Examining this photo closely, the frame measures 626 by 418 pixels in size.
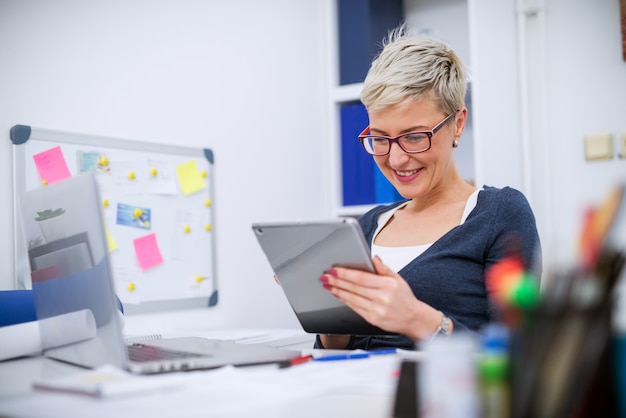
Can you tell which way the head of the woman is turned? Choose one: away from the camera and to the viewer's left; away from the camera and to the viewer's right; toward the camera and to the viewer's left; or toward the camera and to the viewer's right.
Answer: toward the camera and to the viewer's left

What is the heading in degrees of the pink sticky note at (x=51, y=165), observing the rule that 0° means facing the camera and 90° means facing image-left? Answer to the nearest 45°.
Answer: approximately 0°

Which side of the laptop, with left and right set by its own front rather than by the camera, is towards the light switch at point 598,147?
front

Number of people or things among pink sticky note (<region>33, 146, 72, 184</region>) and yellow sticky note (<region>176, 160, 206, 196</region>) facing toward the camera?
2

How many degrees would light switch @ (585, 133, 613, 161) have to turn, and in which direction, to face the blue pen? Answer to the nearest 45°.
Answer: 0° — it already faces it

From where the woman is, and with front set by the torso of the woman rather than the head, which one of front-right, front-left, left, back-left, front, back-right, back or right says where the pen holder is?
front-left

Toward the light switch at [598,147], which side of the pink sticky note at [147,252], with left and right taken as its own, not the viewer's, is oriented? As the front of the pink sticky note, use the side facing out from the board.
left

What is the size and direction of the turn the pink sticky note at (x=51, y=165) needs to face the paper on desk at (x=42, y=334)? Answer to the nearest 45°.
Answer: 0° — it already faces it

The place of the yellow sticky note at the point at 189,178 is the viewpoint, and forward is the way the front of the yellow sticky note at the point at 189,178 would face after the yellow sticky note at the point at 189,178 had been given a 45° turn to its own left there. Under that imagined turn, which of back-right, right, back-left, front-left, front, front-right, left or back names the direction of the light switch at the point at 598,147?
front-left

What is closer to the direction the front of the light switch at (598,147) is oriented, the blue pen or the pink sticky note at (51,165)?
the blue pen

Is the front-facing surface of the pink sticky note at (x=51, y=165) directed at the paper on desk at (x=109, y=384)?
yes
